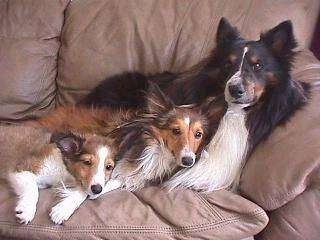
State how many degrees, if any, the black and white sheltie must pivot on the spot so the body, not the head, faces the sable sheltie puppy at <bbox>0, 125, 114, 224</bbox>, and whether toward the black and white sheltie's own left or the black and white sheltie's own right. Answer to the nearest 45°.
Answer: approximately 135° to the black and white sheltie's own right

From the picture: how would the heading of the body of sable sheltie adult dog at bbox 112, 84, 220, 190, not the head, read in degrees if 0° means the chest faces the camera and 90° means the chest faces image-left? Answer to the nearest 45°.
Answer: approximately 315°

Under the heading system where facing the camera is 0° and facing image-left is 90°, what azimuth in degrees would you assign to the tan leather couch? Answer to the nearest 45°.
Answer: approximately 0°
